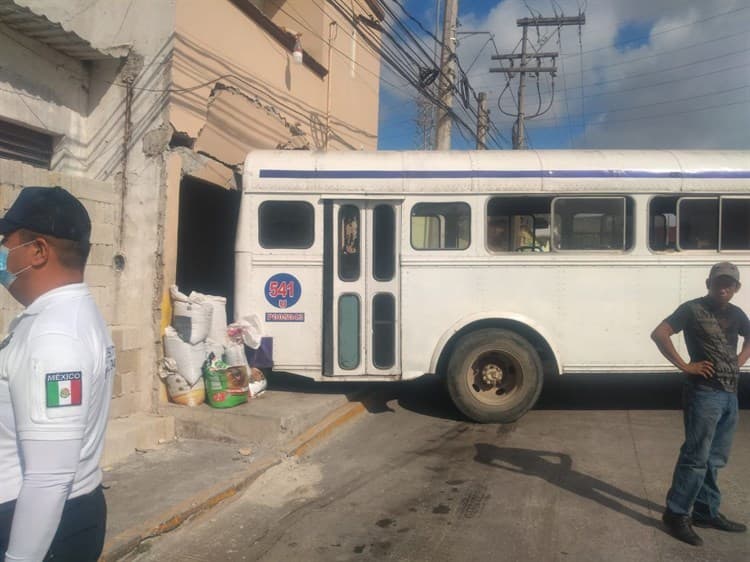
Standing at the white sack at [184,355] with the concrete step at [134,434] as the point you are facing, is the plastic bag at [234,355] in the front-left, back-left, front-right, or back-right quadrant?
back-left

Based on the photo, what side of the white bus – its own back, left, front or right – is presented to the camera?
right

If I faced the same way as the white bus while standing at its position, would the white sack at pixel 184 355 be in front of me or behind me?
behind

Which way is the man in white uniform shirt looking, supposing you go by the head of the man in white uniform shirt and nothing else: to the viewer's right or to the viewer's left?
to the viewer's left

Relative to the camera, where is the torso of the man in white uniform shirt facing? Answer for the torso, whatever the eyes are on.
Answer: to the viewer's left
